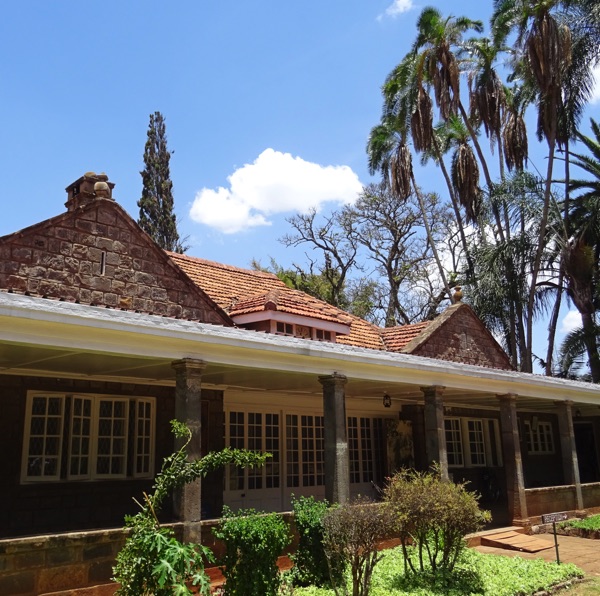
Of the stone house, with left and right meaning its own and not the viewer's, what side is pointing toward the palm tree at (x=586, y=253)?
left

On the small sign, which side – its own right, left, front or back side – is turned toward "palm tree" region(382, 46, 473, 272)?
back

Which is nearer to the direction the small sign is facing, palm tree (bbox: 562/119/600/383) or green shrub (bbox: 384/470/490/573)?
the green shrub

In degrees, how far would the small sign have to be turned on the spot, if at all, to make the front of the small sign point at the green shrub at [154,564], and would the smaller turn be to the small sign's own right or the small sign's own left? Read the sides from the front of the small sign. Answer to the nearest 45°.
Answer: approximately 45° to the small sign's own right

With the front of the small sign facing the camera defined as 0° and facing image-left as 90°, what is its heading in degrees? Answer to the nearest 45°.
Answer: approximately 0°
